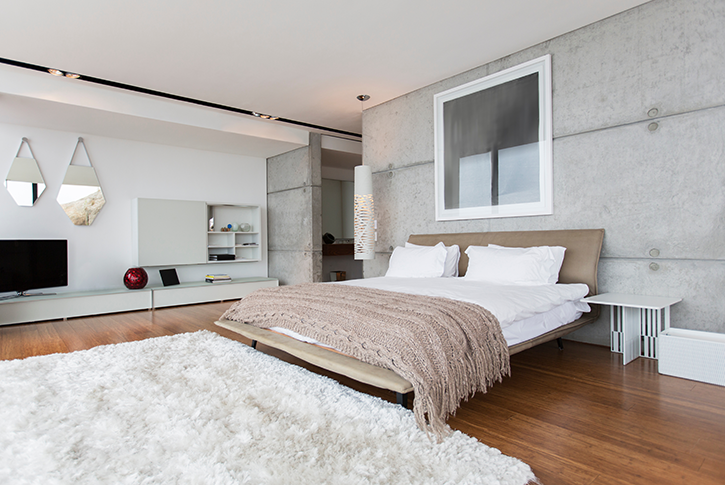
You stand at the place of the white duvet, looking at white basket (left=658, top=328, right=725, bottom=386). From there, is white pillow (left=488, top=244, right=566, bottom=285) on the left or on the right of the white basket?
left

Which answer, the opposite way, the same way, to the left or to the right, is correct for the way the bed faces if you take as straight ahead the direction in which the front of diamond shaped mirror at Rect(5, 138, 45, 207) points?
to the right

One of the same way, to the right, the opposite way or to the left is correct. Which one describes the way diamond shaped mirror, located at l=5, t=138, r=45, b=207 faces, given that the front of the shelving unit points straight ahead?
the same way

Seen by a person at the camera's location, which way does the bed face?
facing the viewer and to the left of the viewer

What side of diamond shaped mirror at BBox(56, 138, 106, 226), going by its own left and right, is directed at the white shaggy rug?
front

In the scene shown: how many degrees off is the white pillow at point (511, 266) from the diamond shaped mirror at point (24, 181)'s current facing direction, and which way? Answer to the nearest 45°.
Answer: approximately 45° to its left

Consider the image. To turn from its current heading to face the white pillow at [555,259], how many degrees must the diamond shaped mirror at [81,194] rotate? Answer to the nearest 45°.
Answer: approximately 45° to its left

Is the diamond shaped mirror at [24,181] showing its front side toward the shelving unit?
no

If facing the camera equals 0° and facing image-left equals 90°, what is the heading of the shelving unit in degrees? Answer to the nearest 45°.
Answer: approximately 0°

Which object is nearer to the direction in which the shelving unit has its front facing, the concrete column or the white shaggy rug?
the white shaggy rug

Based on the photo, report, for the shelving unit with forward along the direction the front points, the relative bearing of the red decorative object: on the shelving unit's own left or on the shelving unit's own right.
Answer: on the shelving unit's own right

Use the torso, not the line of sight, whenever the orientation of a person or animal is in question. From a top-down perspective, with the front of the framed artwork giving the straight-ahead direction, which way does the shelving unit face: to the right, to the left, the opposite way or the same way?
to the left

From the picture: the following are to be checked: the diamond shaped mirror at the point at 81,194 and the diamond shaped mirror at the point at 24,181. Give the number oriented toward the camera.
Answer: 2

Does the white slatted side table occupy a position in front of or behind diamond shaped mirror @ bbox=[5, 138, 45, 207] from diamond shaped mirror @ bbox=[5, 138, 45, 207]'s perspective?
in front

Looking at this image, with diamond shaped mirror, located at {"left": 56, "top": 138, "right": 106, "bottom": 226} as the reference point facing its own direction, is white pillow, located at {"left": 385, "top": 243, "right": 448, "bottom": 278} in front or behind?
in front

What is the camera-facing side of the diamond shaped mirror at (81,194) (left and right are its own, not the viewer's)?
front

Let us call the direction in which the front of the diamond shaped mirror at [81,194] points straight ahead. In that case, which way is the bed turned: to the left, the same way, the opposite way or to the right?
to the right

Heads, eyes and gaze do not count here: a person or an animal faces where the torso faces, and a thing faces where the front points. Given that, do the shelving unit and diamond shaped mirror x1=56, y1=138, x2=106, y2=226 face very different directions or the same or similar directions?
same or similar directions
